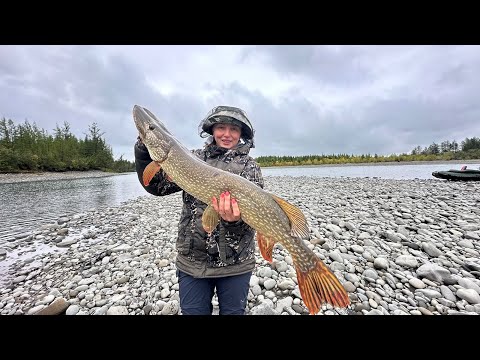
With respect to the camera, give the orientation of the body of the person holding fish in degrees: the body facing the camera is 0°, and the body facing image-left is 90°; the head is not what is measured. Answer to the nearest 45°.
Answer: approximately 0°
